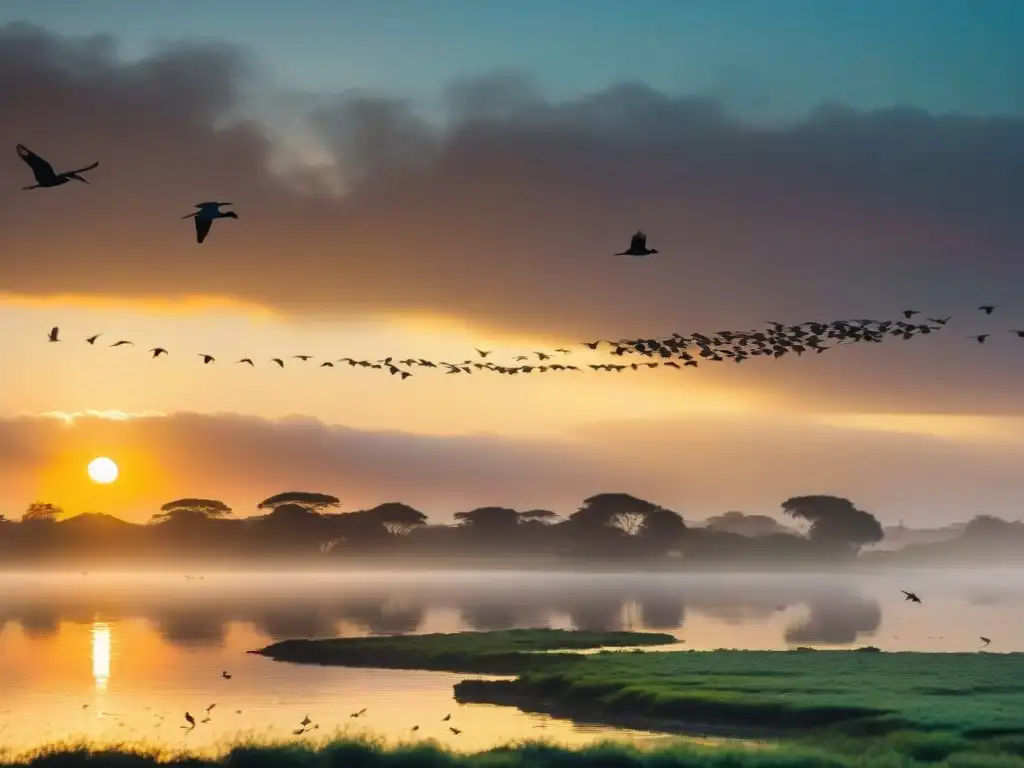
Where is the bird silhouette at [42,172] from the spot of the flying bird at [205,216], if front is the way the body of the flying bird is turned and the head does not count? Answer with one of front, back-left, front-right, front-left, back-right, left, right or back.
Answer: back-right

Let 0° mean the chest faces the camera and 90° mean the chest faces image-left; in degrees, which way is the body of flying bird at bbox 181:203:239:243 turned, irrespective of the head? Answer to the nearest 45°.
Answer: approximately 270°
